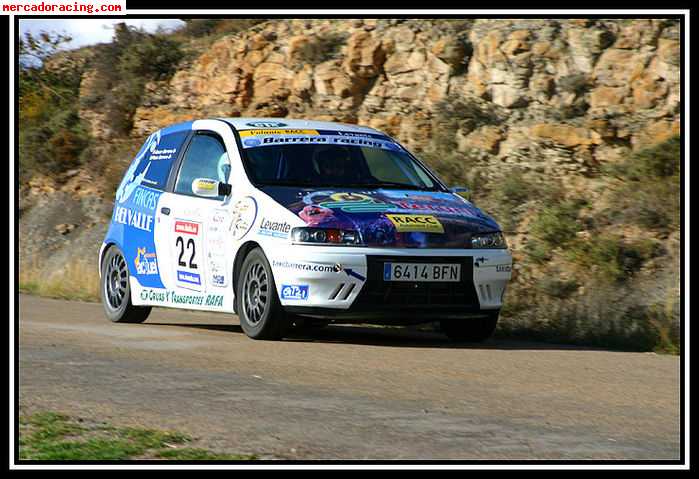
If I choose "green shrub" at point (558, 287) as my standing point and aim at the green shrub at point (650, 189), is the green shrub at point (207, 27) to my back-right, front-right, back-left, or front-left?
front-left

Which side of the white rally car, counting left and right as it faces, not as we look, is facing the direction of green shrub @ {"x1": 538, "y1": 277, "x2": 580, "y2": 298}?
left

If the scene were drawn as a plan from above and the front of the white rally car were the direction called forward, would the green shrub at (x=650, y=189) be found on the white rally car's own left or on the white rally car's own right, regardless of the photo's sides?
on the white rally car's own left

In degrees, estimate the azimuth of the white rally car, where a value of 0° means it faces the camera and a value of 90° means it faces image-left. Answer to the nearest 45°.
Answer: approximately 315°

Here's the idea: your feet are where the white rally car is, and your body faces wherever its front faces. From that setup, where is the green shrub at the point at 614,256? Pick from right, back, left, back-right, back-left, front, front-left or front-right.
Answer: left

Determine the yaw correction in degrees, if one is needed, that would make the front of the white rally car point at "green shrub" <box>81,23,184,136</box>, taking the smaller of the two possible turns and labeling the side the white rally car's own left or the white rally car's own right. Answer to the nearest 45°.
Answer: approximately 135° to the white rally car's own left

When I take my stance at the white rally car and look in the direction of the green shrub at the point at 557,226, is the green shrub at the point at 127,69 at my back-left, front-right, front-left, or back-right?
front-left

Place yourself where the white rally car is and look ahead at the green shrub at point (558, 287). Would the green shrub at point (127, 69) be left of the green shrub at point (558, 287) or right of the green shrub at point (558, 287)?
left

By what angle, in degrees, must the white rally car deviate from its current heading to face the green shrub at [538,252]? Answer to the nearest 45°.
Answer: approximately 90° to its left
